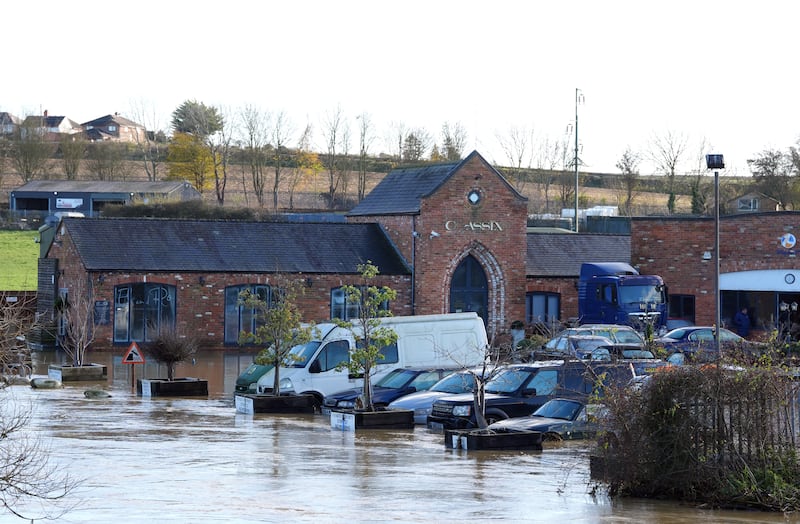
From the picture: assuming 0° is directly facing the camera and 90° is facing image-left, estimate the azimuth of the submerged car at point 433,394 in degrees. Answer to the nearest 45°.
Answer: approximately 45°

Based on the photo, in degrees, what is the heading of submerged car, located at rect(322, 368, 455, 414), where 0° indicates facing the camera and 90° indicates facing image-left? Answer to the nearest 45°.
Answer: approximately 45°

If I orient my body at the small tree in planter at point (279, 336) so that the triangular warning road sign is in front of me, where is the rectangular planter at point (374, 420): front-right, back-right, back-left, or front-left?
back-left

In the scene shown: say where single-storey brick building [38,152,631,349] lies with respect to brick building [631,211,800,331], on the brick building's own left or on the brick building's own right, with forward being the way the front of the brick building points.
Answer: on the brick building's own right

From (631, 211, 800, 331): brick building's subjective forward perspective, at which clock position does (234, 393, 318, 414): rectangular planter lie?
The rectangular planter is roughly at 1 o'clock from the brick building.

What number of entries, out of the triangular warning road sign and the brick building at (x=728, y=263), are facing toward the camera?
2

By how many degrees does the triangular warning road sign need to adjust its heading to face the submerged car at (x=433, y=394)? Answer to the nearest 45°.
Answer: approximately 45° to its left

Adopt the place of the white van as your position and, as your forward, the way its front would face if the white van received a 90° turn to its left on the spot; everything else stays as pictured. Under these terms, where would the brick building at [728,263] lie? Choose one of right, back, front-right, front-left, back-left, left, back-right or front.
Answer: left
